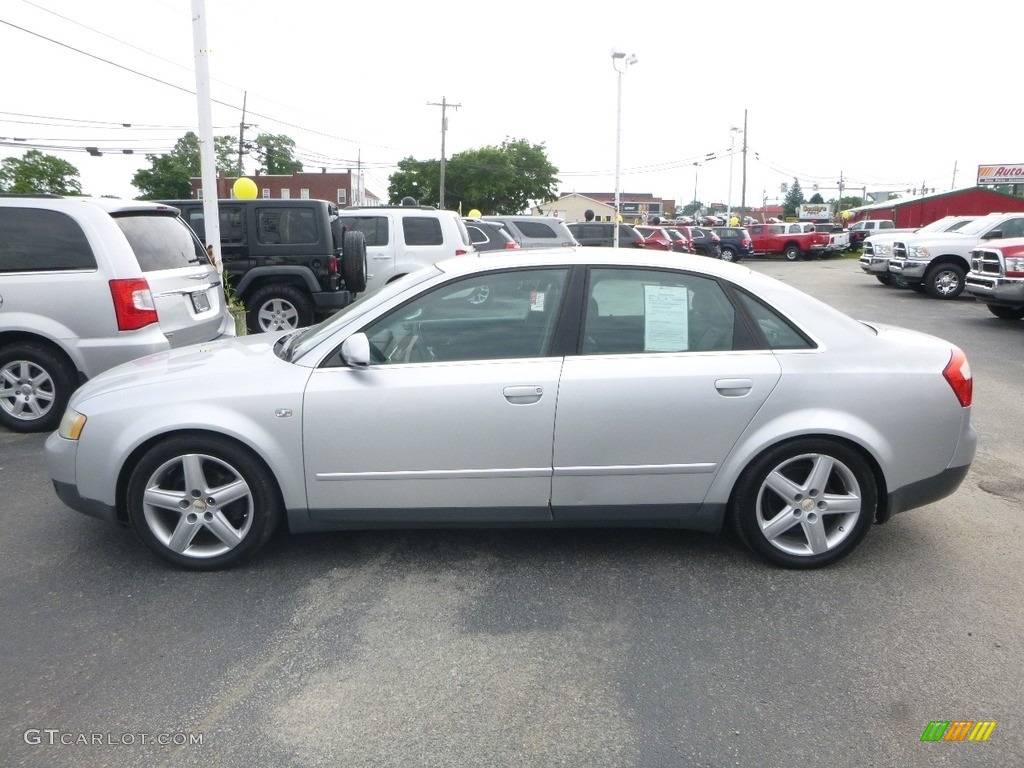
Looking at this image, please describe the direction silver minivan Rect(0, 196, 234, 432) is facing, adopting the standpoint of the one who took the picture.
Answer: facing away from the viewer and to the left of the viewer

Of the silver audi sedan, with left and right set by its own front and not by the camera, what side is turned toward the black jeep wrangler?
right

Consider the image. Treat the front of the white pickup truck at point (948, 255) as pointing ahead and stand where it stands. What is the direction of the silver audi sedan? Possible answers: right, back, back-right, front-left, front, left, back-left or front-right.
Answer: front-left

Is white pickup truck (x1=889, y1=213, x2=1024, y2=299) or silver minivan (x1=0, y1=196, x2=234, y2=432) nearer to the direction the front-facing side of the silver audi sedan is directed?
the silver minivan

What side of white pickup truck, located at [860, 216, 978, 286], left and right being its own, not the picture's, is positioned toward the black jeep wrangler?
front

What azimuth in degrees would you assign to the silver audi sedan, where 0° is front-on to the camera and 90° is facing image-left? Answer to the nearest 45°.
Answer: approximately 90°

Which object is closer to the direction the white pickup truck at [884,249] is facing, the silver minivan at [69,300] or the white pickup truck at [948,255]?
the silver minivan

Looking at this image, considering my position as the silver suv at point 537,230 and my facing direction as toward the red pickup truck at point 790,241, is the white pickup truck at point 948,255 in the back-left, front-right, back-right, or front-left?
front-right

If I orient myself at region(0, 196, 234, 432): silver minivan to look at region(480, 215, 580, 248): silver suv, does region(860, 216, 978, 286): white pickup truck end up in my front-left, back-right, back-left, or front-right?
front-right

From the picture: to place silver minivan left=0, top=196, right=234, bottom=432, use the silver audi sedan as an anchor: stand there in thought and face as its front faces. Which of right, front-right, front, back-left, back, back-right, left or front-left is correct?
front-right
